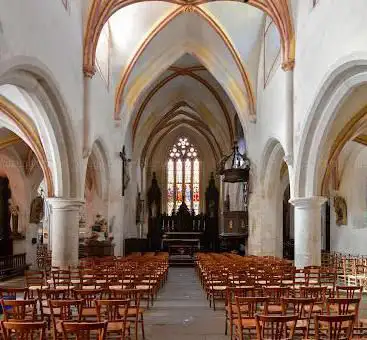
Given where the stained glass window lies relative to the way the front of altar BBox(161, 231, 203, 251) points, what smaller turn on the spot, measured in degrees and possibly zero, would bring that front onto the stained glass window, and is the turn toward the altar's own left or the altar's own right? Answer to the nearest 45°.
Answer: approximately 180°

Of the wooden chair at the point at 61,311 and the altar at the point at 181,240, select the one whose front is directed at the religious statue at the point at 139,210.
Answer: the wooden chair

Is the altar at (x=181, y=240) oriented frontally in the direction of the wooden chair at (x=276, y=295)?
yes

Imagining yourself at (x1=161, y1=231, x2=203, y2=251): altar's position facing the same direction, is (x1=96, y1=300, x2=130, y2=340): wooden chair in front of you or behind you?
in front

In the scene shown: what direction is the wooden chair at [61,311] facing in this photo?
away from the camera

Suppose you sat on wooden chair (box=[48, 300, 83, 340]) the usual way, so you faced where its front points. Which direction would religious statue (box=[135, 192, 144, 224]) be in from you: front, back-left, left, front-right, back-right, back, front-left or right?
front

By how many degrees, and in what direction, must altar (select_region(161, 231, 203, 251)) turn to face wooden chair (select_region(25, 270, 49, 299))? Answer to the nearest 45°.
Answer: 0° — it already faces it

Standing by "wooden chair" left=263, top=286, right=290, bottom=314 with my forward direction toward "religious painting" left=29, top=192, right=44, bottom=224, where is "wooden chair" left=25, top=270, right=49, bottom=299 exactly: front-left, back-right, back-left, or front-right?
front-left

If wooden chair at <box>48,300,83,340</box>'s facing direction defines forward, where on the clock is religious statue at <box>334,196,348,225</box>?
The religious statue is roughly at 1 o'clock from the wooden chair.

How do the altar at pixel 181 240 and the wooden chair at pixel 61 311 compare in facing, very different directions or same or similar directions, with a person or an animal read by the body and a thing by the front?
very different directions

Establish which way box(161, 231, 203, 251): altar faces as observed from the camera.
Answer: facing the viewer

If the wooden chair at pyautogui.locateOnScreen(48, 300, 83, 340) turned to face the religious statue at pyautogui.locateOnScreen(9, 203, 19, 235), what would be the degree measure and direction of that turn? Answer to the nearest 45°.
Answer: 0° — it already faces it

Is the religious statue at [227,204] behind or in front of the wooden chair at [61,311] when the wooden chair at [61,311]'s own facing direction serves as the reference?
in front

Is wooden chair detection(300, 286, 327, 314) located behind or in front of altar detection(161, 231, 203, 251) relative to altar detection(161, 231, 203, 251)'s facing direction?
in front

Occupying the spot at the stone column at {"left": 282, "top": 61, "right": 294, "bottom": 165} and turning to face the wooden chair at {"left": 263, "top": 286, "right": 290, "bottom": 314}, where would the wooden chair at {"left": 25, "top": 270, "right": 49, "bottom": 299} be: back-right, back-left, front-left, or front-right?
front-right
